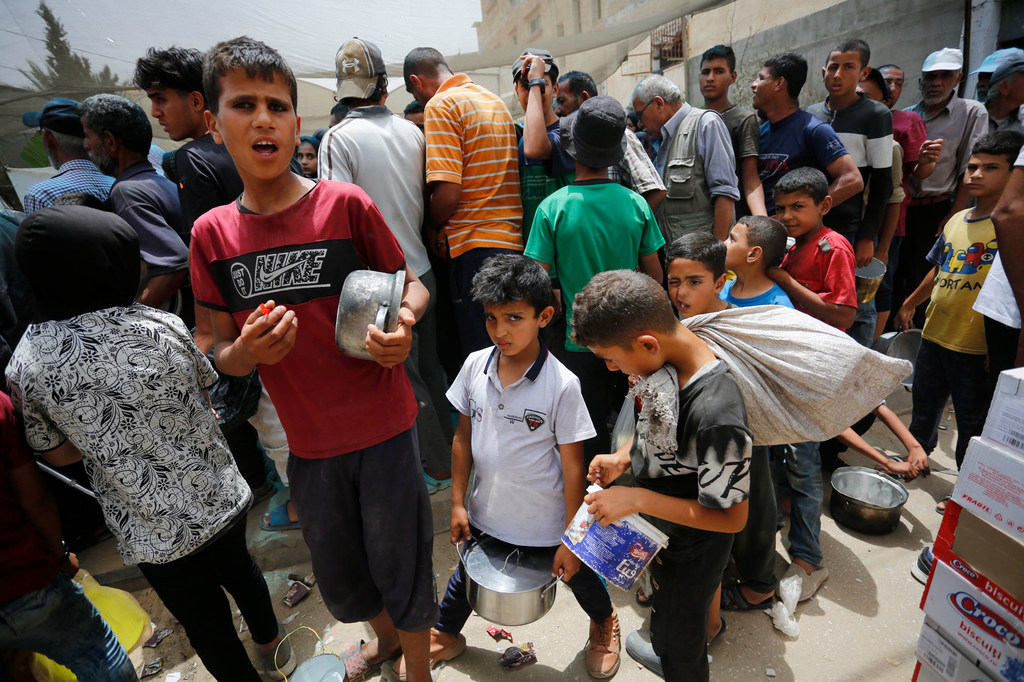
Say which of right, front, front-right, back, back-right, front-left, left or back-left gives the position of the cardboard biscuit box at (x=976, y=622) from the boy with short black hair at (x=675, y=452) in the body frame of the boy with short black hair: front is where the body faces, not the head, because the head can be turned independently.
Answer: back

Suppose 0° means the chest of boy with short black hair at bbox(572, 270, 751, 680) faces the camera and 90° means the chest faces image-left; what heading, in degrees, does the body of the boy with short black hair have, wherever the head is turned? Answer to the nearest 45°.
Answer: approximately 90°

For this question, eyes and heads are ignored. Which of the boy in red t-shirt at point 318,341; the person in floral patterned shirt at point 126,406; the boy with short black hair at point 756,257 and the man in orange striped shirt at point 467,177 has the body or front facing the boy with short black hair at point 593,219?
the boy with short black hair at point 756,257

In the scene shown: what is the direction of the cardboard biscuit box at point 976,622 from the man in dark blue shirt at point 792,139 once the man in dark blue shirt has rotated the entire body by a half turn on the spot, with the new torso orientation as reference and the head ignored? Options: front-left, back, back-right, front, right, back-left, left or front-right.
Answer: back-right

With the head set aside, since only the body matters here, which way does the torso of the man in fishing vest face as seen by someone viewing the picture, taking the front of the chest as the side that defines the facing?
to the viewer's left

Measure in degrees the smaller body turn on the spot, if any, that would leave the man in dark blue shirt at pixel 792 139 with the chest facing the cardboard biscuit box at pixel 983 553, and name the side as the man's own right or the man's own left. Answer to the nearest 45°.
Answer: approximately 45° to the man's own left

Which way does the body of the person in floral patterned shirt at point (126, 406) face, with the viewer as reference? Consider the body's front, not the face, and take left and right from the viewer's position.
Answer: facing away from the viewer

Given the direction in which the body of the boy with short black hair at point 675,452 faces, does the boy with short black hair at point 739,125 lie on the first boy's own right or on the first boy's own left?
on the first boy's own right

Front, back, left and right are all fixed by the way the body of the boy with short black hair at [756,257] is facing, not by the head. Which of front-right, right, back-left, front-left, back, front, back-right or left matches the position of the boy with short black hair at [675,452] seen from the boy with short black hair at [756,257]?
left

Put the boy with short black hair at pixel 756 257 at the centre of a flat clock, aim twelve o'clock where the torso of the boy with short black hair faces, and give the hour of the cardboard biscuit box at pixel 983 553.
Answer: The cardboard biscuit box is roughly at 8 o'clock from the boy with short black hair.

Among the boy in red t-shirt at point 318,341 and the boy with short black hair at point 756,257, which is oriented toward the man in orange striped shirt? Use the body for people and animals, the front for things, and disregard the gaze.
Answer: the boy with short black hair

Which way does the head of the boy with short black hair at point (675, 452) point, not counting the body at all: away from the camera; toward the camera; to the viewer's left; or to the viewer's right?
to the viewer's left

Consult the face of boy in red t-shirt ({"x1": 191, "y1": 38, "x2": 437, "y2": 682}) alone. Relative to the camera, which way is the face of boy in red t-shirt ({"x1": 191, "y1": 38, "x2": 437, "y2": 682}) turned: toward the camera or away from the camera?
toward the camera

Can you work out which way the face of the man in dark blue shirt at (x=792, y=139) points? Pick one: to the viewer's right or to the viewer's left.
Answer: to the viewer's left

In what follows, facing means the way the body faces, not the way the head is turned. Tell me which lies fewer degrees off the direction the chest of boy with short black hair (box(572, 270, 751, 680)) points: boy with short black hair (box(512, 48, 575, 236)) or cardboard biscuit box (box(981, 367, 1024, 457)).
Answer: the boy with short black hair

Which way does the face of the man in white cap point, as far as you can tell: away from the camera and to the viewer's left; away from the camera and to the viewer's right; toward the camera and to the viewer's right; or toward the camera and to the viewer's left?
toward the camera and to the viewer's left

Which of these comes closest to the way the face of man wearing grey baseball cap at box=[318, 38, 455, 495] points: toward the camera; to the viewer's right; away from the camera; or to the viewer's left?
away from the camera

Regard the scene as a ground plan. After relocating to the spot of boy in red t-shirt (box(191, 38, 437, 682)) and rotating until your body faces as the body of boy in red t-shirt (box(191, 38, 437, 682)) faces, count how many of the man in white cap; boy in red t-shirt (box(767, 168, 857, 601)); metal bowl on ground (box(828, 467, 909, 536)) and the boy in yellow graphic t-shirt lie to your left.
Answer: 4

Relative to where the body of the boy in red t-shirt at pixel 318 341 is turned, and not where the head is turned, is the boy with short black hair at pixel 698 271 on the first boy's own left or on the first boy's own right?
on the first boy's own left
